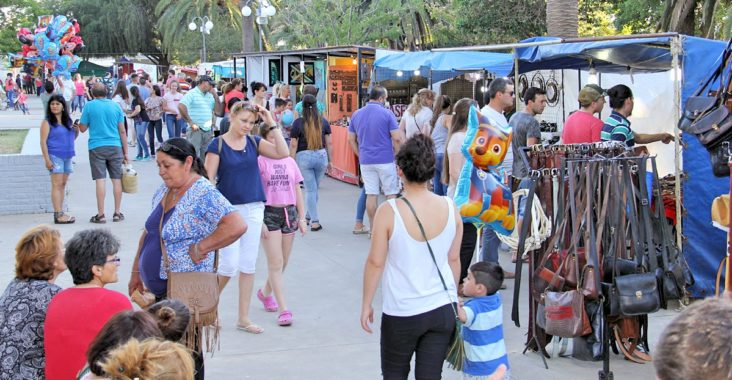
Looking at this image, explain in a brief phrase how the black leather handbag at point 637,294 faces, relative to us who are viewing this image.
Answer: facing the viewer

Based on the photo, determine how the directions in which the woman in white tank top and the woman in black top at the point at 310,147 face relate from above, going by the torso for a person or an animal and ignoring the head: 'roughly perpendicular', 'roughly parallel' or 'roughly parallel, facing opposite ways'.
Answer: roughly parallel

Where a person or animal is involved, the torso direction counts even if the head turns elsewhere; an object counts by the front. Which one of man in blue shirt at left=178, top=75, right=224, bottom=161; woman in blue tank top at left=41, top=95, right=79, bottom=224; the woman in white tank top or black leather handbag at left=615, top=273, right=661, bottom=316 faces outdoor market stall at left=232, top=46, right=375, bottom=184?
the woman in white tank top

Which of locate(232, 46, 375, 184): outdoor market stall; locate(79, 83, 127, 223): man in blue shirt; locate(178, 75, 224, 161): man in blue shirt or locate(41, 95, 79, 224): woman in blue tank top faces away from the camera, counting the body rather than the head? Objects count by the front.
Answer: locate(79, 83, 127, 223): man in blue shirt

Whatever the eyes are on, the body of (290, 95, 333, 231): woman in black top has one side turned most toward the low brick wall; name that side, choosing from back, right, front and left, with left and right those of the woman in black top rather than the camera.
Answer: left

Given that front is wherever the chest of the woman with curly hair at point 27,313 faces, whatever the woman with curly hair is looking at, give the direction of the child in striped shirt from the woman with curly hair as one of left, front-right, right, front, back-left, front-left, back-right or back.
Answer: front-right

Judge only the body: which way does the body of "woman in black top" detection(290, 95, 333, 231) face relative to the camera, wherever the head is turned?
away from the camera

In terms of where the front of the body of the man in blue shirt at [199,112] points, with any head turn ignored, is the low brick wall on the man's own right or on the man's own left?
on the man's own right

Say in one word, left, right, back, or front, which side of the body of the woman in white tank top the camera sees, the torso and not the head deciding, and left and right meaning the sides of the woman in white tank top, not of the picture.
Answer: back

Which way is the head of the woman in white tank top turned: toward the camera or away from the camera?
away from the camera

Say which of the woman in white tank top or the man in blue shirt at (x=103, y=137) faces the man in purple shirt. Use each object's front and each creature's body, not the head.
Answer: the woman in white tank top

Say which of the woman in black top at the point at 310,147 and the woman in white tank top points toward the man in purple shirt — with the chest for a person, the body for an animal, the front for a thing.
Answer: the woman in white tank top

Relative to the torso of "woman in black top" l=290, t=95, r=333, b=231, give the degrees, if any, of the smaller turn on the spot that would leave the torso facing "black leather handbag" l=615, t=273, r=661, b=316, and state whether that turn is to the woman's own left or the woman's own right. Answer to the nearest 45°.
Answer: approximately 180°

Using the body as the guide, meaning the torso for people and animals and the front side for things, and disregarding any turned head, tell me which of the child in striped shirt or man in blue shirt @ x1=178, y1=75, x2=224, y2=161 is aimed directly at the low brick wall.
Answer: the child in striped shirt

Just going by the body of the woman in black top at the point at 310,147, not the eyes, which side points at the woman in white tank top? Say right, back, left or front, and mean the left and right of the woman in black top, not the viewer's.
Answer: back

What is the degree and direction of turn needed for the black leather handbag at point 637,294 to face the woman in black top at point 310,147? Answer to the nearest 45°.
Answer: approximately 135° to its right
